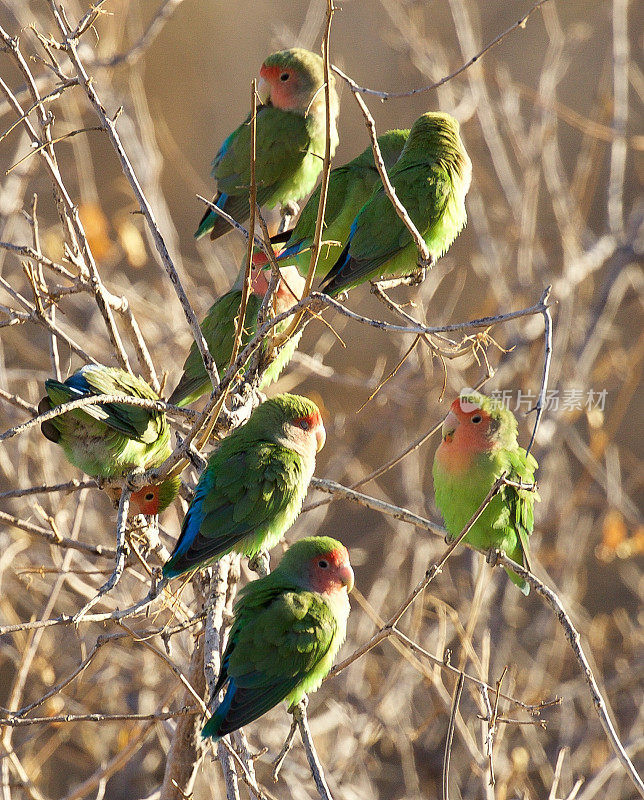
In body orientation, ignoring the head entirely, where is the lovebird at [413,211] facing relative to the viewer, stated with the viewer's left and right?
facing away from the viewer and to the right of the viewer

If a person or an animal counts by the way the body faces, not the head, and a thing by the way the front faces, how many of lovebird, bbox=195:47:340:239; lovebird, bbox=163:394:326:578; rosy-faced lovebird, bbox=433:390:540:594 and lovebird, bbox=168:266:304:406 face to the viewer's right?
3

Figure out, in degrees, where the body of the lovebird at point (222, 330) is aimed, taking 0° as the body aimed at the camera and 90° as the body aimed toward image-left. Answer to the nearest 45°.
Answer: approximately 270°

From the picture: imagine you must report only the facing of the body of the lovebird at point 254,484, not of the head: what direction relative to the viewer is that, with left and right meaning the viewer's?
facing to the right of the viewer

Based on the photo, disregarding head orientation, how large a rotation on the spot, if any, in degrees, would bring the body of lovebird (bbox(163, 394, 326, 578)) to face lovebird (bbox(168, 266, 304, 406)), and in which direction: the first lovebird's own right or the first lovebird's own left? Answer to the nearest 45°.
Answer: approximately 90° to the first lovebird's own left

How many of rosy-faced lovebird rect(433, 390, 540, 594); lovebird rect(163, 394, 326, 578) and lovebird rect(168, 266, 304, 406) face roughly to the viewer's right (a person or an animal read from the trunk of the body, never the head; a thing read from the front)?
2

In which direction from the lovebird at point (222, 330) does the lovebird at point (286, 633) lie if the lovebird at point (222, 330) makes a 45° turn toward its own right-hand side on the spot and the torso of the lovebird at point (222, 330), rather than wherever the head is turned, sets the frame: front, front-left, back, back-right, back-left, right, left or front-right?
front-right
